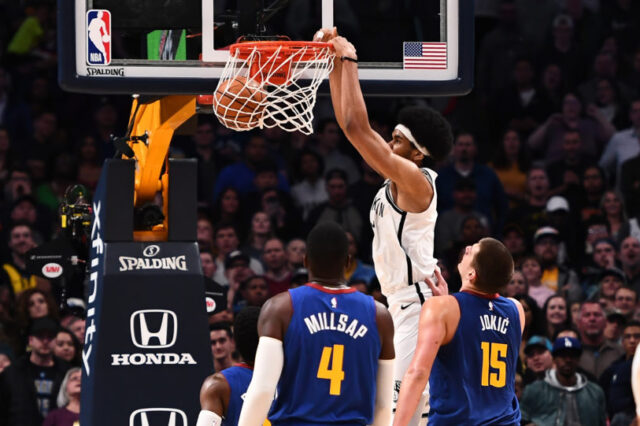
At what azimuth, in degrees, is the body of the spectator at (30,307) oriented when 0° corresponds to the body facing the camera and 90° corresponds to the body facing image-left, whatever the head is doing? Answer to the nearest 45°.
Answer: approximately 0°

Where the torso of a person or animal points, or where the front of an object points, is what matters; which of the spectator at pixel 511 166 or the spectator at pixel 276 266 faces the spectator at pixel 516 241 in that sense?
the spectator at pixel 511 166

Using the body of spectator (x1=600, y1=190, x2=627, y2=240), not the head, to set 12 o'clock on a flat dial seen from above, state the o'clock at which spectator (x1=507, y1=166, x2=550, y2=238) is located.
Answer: spectator (x1=507, y1=166, x2=550, y2=238) is roughly at 3 o'clock from spectator (x1=600, y1=190, x2=627, y2=240).

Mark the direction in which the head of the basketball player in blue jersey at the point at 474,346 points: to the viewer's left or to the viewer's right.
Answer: to the viewer's left

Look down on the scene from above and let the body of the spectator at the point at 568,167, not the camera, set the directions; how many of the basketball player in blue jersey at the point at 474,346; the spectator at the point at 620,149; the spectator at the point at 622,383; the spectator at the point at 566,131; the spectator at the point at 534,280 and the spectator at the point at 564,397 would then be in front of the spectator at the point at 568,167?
4

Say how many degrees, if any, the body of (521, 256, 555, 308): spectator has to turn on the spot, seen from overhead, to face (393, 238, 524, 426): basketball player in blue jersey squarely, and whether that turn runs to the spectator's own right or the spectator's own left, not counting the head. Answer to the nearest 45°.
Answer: approximately 45° to the spectator's own left

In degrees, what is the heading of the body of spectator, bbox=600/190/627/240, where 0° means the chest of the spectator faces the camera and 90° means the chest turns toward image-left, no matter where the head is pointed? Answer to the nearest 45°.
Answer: approximately 0°

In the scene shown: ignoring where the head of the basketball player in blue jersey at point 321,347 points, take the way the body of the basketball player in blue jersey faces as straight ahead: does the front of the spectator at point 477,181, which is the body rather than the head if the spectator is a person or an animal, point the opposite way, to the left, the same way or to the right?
the opposite way

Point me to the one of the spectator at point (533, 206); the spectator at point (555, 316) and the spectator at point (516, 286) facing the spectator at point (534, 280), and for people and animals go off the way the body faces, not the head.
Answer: the spectator at point (533, 206)

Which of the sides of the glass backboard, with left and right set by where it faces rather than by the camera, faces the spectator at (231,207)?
back
